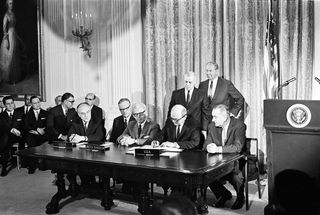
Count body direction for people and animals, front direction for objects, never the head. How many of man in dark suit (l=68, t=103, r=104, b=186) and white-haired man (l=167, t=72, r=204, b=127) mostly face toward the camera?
2

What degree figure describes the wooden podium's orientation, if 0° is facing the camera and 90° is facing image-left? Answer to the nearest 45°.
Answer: approximately 0°

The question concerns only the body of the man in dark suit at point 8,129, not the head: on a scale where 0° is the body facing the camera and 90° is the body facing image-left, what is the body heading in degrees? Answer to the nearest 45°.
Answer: approximately 315°

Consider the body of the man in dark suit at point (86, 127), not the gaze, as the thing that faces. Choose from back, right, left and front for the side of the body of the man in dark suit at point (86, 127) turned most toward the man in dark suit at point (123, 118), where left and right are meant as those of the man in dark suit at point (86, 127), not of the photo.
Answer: left
